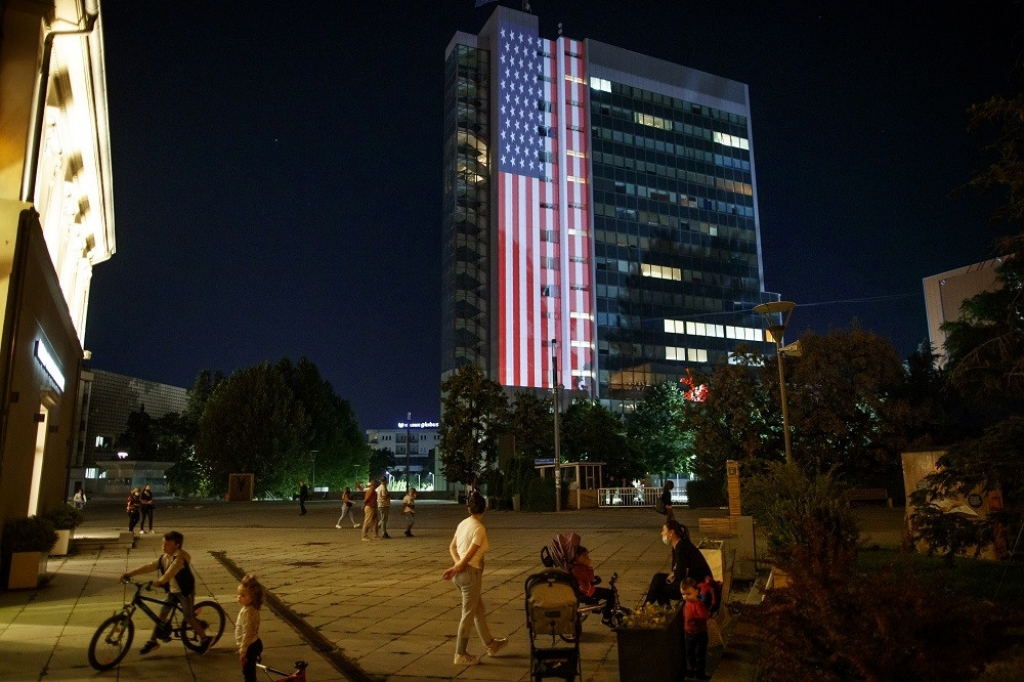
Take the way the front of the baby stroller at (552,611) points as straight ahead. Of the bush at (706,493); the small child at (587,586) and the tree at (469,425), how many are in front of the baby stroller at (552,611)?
3

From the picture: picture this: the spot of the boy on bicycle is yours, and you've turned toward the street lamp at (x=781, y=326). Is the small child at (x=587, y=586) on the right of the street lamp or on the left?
right

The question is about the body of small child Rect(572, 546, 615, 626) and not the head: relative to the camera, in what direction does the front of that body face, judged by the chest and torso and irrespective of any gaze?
to the viewer's right

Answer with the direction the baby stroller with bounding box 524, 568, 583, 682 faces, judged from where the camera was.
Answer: facing away from the viewer

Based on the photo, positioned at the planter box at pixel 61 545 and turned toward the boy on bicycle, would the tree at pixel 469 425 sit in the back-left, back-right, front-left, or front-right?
back-left

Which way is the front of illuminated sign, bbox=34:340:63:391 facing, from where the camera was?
facing the viewer and to the right of the viewer

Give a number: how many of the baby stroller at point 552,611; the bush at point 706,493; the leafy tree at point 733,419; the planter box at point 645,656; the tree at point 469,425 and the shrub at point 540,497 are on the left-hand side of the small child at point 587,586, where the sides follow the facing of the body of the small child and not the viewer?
4

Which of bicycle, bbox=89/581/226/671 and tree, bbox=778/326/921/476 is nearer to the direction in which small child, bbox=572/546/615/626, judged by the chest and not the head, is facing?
the tree

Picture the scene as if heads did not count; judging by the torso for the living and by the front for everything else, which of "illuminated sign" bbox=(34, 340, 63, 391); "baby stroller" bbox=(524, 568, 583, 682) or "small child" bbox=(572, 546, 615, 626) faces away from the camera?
the baby stroller
